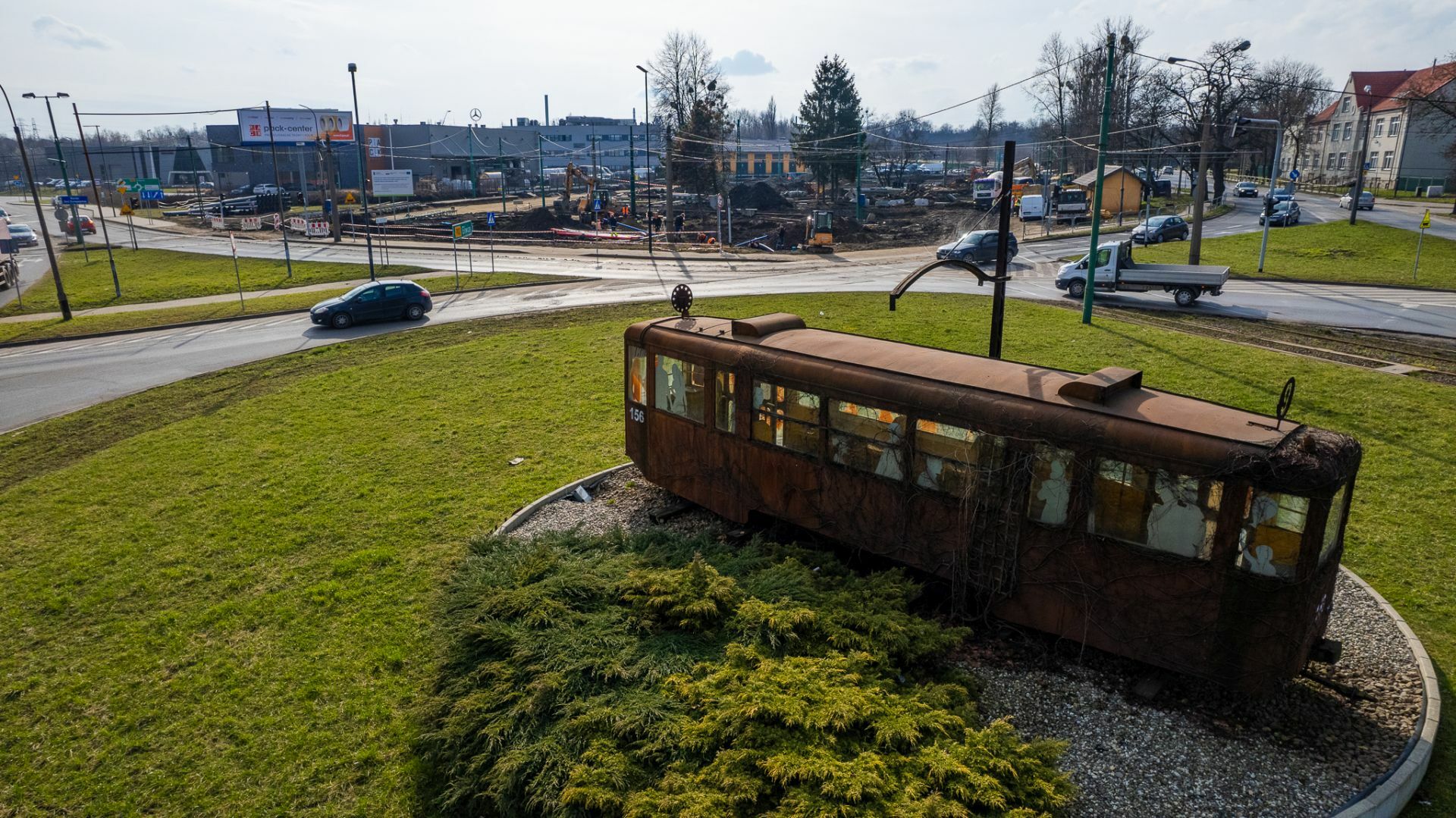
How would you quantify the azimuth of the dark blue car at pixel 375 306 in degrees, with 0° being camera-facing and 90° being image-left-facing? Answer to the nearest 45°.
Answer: approximately 90°

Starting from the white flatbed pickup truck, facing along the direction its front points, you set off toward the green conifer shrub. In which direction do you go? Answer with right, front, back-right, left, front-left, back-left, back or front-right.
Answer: left

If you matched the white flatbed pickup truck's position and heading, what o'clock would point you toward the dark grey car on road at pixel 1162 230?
The dark grey car on road is roughly at 3 o'clock from the white flatbed pickup truck.

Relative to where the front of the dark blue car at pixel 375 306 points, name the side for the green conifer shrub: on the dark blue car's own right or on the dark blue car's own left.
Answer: on the dark blue car's own left

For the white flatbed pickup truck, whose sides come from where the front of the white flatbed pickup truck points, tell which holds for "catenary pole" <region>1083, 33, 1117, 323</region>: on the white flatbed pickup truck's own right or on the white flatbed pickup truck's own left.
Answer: on the white flatbed pickup truck's own left

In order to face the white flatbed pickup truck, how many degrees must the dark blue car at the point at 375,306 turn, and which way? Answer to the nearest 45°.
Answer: approximately 180°

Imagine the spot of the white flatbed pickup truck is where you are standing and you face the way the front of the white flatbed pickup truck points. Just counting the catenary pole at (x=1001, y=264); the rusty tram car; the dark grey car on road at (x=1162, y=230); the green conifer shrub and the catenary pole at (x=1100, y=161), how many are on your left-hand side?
4

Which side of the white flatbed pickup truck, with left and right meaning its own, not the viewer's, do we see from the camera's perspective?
left
